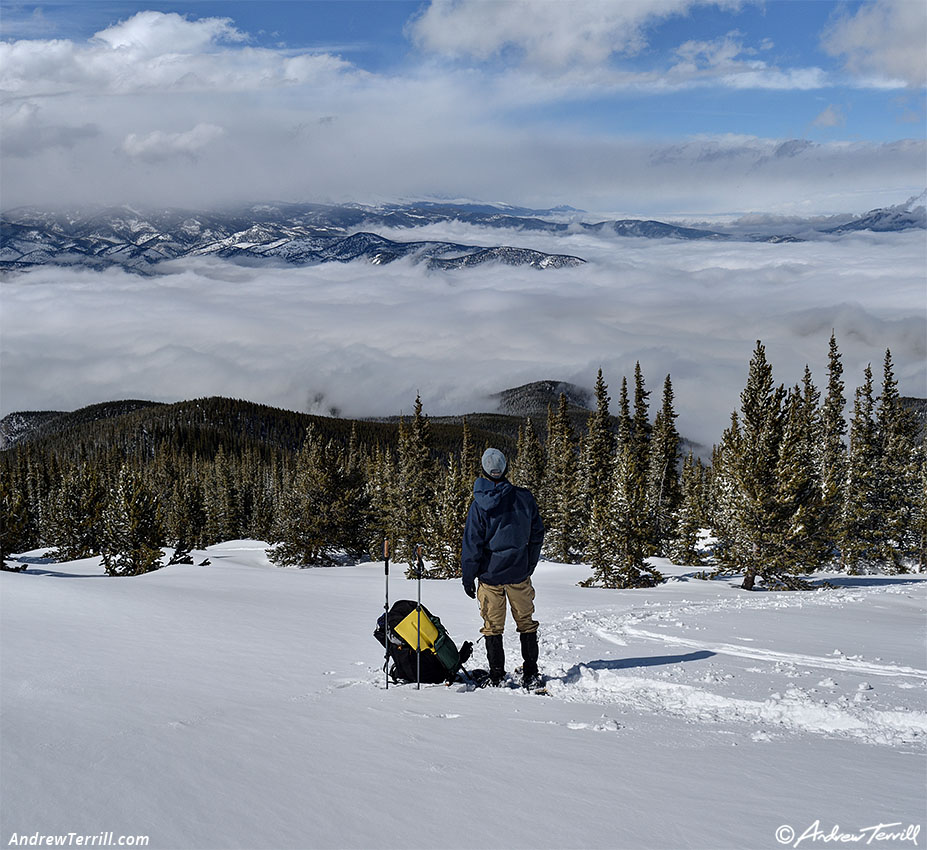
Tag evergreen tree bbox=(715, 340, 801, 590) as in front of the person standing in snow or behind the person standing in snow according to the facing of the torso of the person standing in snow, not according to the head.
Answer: in front

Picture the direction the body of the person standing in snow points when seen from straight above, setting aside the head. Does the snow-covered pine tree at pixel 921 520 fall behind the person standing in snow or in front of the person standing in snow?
in front

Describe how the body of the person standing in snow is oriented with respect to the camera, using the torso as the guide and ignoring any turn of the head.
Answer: away from the camera

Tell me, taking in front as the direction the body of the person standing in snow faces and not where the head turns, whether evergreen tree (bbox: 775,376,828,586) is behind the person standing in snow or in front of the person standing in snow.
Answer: in front

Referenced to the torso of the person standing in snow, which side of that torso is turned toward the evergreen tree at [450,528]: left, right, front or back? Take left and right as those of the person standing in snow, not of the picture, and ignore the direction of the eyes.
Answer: front
